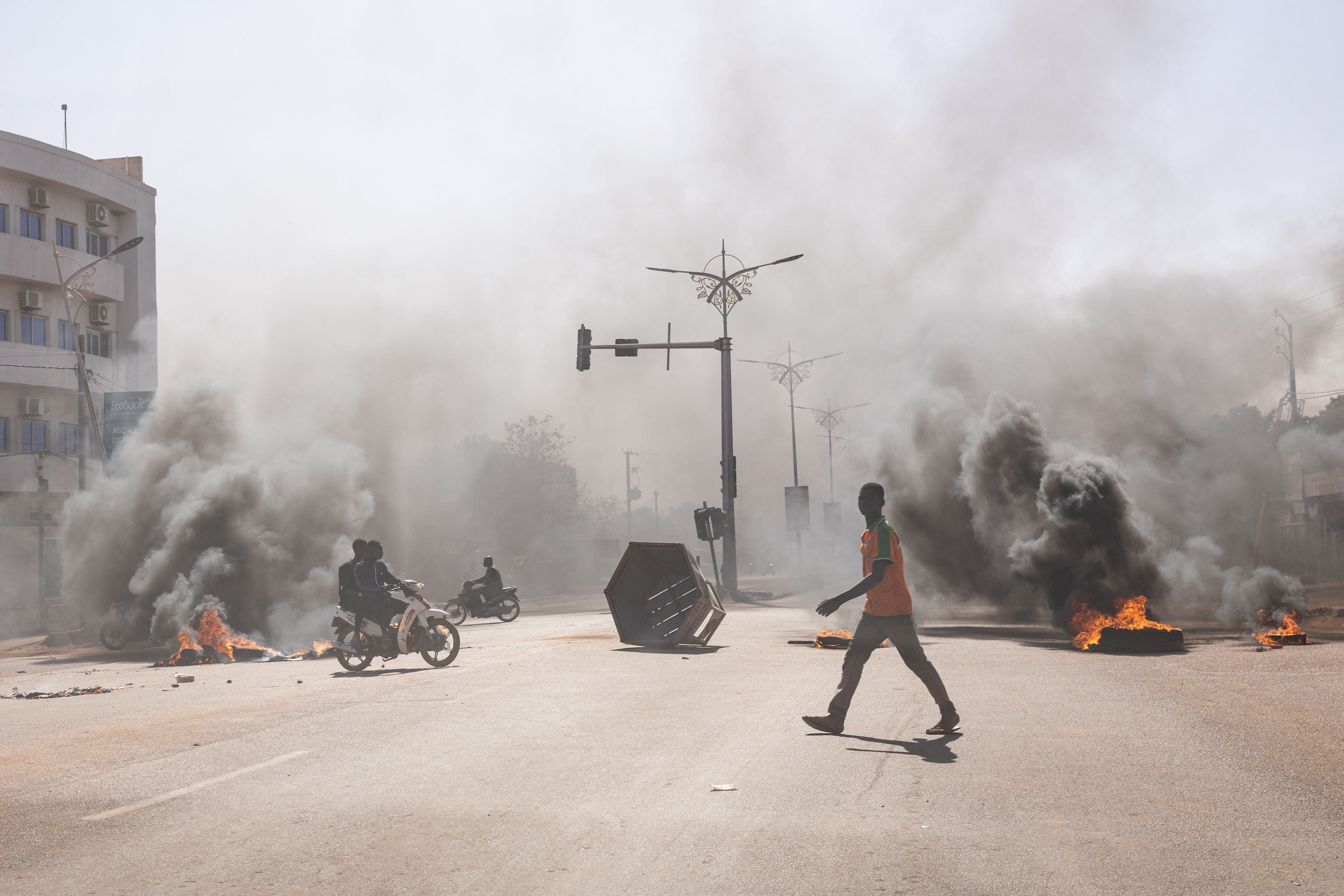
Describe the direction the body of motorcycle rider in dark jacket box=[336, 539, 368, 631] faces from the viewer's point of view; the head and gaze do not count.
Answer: to the viewer's right

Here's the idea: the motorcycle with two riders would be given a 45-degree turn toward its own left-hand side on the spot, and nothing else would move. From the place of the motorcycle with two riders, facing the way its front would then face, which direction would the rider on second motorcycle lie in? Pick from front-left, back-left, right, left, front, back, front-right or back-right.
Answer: front-left

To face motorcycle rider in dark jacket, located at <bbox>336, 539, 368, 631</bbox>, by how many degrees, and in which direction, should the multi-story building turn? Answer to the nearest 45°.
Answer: approximately 45° to its right

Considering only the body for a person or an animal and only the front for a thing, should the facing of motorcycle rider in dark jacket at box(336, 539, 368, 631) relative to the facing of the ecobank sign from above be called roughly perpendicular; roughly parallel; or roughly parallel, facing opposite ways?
roughly perpendicular

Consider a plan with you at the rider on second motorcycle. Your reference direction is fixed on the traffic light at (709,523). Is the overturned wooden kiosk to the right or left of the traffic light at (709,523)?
right

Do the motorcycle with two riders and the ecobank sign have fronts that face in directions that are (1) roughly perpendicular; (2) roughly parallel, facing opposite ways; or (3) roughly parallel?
roughly perpendicular

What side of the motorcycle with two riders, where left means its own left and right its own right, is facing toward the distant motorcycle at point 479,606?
left

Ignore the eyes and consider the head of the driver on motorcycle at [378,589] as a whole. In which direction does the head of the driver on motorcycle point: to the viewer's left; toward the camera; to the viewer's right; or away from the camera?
to the viewer's right

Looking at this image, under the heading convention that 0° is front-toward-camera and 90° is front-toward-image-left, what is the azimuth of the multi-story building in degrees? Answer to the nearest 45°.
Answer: approximately 315°

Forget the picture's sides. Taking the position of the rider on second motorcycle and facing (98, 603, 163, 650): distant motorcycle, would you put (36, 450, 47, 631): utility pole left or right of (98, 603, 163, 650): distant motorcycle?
right
